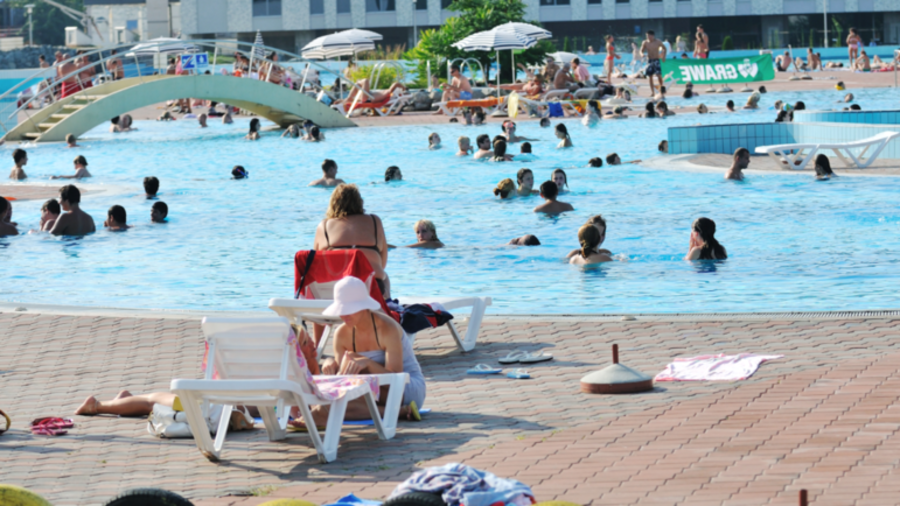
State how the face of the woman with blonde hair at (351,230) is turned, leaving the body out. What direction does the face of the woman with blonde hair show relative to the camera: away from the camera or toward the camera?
away from the camera

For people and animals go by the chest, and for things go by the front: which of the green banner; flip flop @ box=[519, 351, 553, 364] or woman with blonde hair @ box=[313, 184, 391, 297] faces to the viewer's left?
the flip flop

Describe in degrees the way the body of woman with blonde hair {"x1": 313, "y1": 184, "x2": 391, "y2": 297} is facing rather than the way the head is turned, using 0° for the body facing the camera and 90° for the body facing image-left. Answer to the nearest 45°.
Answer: approximately 180°

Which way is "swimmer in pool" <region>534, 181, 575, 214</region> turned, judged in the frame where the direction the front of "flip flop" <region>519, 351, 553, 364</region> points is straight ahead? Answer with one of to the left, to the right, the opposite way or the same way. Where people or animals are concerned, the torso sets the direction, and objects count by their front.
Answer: to the right

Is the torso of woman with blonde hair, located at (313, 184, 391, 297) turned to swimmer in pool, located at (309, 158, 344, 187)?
yes

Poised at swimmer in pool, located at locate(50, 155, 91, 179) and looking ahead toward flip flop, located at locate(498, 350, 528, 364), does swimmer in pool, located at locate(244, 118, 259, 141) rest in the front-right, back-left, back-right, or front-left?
back-left

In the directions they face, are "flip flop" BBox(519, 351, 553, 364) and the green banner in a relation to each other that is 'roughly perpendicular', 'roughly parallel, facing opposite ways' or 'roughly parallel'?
roughly perpendicular

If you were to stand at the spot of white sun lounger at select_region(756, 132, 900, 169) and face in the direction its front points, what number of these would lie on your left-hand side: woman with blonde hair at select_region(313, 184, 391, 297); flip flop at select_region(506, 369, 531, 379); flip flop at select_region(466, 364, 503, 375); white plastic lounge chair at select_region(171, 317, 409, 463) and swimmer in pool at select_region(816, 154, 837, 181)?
5

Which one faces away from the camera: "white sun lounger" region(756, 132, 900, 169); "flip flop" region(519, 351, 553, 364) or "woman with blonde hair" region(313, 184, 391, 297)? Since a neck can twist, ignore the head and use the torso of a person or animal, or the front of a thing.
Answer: the woman with blonde hair

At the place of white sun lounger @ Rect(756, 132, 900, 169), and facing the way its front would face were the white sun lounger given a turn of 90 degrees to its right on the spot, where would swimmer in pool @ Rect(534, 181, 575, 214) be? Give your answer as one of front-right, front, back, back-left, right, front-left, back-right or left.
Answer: back-left
